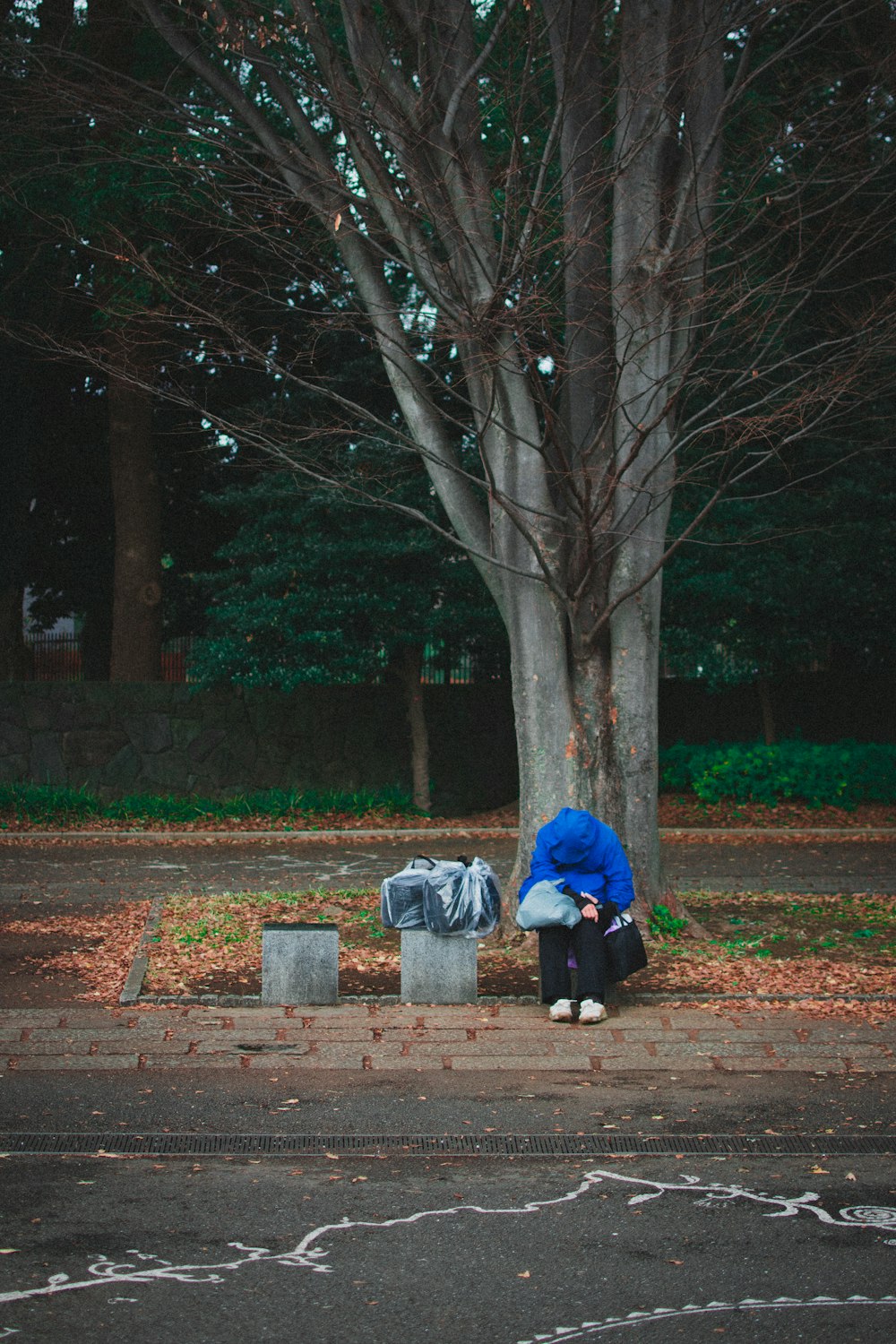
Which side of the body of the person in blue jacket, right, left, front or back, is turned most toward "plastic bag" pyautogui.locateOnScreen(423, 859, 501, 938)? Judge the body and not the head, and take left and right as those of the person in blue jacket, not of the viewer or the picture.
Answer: right

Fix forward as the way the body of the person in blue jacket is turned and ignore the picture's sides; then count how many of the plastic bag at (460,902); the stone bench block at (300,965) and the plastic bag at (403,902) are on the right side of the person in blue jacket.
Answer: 3

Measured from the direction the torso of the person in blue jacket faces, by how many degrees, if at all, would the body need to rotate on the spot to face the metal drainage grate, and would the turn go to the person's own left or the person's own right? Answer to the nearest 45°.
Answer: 0° — they already face it

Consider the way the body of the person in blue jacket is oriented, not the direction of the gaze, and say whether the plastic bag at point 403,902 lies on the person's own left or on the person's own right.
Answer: on the person's own right

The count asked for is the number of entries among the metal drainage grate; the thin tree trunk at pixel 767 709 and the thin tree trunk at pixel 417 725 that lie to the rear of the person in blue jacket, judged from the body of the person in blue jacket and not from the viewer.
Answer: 2

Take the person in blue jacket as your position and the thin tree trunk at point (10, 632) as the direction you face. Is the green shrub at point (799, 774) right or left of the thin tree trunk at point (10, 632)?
right

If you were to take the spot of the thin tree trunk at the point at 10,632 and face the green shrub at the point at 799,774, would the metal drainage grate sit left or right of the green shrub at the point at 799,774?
right

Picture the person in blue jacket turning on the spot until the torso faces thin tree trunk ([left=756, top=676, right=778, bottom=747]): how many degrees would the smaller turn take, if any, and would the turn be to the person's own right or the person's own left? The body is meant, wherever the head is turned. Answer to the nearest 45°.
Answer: approximately 180°

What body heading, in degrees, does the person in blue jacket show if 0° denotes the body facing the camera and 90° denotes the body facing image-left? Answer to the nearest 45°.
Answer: approximately 0°

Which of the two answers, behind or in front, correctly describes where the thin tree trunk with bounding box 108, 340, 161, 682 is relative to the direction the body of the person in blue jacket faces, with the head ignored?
behind

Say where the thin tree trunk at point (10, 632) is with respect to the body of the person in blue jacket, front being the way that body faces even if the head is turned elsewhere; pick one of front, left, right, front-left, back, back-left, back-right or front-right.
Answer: back-right
